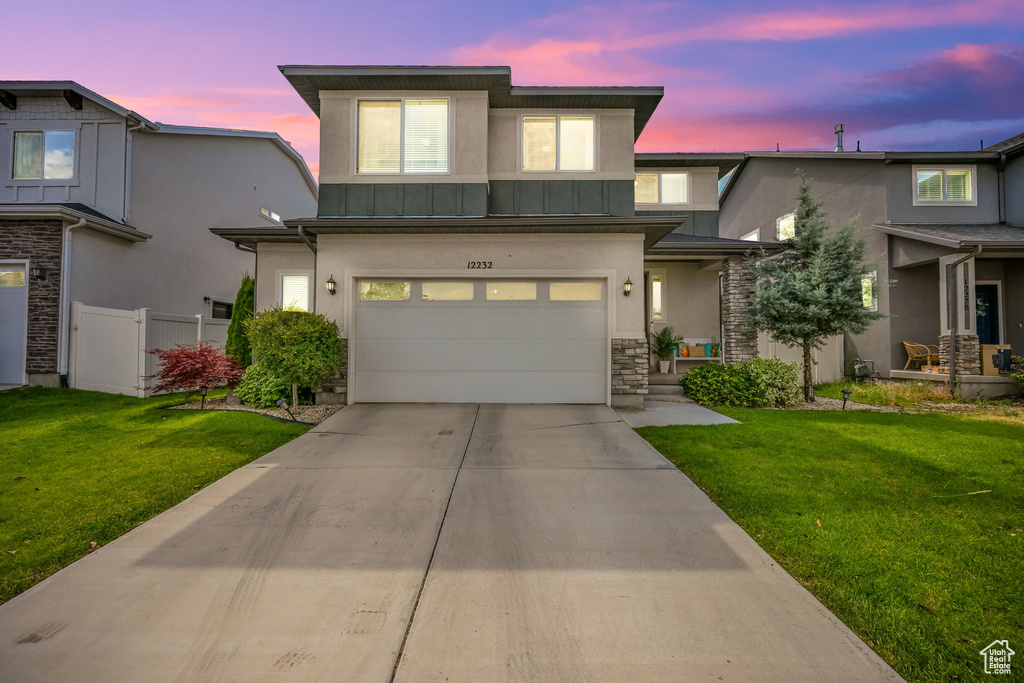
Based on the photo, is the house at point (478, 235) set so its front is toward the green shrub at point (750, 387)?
no

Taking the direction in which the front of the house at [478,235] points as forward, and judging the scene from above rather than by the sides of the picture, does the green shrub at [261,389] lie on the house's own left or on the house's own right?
on the house's own right

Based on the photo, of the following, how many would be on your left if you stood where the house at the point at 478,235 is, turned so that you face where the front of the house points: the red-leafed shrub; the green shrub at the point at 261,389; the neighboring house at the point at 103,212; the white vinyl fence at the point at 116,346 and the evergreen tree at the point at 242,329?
0

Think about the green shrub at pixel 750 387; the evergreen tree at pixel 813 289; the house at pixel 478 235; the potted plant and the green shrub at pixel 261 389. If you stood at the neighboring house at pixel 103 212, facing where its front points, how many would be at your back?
0

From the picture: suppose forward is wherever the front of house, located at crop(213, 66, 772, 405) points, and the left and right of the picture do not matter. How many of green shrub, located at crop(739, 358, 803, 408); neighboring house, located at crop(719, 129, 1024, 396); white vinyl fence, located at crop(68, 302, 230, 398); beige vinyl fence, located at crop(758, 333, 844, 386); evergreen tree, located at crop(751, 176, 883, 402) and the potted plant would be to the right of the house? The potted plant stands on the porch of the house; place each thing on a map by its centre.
1

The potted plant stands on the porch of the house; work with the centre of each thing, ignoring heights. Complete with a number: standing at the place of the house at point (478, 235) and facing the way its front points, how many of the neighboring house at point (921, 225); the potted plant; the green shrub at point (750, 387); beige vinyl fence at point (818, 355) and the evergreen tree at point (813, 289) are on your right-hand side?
0

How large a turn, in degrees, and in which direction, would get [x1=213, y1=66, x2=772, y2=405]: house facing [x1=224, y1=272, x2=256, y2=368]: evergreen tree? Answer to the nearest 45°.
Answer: approximately 90° to its right

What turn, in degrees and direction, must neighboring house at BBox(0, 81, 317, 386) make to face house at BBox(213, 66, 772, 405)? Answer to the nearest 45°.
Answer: approximately 45° to its left

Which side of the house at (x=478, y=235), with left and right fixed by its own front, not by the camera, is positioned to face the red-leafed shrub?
right

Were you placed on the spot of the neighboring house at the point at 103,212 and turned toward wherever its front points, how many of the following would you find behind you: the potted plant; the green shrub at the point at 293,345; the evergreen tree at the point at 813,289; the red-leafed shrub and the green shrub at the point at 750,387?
0

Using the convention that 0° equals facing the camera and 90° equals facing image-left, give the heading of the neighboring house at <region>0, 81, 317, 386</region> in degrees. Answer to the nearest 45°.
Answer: approximately 0°

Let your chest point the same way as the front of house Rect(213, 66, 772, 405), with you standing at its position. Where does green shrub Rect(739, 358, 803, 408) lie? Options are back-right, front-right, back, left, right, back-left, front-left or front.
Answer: left

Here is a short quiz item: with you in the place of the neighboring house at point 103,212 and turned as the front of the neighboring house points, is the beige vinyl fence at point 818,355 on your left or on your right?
on your left

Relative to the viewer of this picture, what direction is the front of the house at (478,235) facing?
facing the viewer

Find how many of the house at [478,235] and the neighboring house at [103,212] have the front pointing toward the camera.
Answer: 2

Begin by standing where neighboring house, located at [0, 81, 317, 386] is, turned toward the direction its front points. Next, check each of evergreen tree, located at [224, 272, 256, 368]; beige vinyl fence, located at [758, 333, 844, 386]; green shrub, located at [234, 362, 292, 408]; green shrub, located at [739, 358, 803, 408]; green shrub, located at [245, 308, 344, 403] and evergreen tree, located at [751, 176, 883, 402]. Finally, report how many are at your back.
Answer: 0

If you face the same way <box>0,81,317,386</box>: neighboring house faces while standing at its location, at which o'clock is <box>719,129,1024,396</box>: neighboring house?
<box>719,129,1024,396</box>: neighboring house is roughly at 10 o'clock from <box>0,81,317,386</box>: neighboring house.
